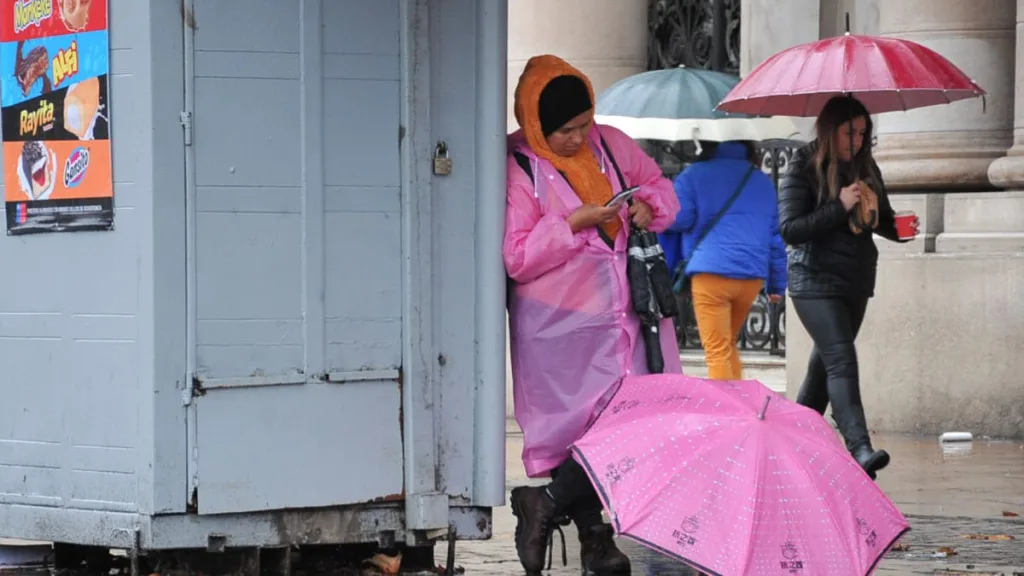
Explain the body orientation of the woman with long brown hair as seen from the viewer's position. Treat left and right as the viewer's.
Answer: facing the viewer and to the right of the viewer

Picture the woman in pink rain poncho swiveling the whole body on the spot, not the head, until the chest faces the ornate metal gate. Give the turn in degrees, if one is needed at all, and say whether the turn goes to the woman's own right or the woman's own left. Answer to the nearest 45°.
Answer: approximately 135° to the woman's own left

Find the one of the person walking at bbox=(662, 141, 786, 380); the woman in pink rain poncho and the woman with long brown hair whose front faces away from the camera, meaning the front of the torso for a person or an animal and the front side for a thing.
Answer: the person walking

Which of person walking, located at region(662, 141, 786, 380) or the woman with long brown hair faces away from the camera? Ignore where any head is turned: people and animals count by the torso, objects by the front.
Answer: the person walking

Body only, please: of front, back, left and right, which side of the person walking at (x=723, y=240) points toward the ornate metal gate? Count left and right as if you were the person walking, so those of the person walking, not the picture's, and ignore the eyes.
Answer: front

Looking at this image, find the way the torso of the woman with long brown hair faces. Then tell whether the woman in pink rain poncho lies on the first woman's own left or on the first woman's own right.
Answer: on the first woman's own right

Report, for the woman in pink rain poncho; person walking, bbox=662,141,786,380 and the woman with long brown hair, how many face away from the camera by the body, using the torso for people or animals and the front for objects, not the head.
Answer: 1

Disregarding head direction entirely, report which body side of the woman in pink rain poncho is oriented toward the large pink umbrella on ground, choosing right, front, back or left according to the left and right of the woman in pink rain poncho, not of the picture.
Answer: front

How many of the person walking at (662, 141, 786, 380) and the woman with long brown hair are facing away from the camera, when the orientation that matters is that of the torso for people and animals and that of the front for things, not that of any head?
1

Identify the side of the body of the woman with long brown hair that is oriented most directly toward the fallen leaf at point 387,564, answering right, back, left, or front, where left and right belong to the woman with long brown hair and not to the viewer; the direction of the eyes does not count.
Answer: right

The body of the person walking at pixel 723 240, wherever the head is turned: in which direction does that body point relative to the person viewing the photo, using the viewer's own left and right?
facing away from the viewer

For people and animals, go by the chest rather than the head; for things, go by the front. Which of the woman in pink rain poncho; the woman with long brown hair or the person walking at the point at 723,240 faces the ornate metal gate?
the person walking
